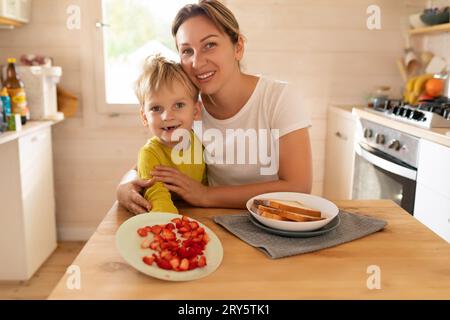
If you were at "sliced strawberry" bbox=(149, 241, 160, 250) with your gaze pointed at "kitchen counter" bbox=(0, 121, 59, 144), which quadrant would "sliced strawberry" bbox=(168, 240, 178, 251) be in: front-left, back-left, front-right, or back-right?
back-right

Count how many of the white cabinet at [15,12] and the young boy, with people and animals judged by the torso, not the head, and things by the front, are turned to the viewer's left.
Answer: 0

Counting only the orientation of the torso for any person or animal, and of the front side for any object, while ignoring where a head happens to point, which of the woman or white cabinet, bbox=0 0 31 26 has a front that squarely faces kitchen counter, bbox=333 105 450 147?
the white cabinet

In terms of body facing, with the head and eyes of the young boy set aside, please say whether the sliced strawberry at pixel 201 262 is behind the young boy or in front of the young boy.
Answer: in front

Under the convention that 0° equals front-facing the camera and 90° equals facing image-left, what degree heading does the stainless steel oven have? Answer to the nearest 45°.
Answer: approximately 45°

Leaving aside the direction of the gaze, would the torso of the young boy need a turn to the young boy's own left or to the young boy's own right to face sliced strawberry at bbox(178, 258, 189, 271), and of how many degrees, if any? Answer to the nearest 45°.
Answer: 0° — they already face it

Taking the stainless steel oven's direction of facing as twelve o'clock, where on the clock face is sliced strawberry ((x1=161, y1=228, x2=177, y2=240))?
The sliced strawberry is roughly at 11 o'clock from the stainless steel oven.

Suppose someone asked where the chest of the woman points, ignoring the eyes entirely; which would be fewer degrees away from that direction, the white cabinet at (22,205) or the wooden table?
the wooden table

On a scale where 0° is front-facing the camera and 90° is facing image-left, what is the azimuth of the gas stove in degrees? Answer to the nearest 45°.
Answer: approximately 45°

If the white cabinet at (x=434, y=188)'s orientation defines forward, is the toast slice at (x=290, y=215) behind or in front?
in front
